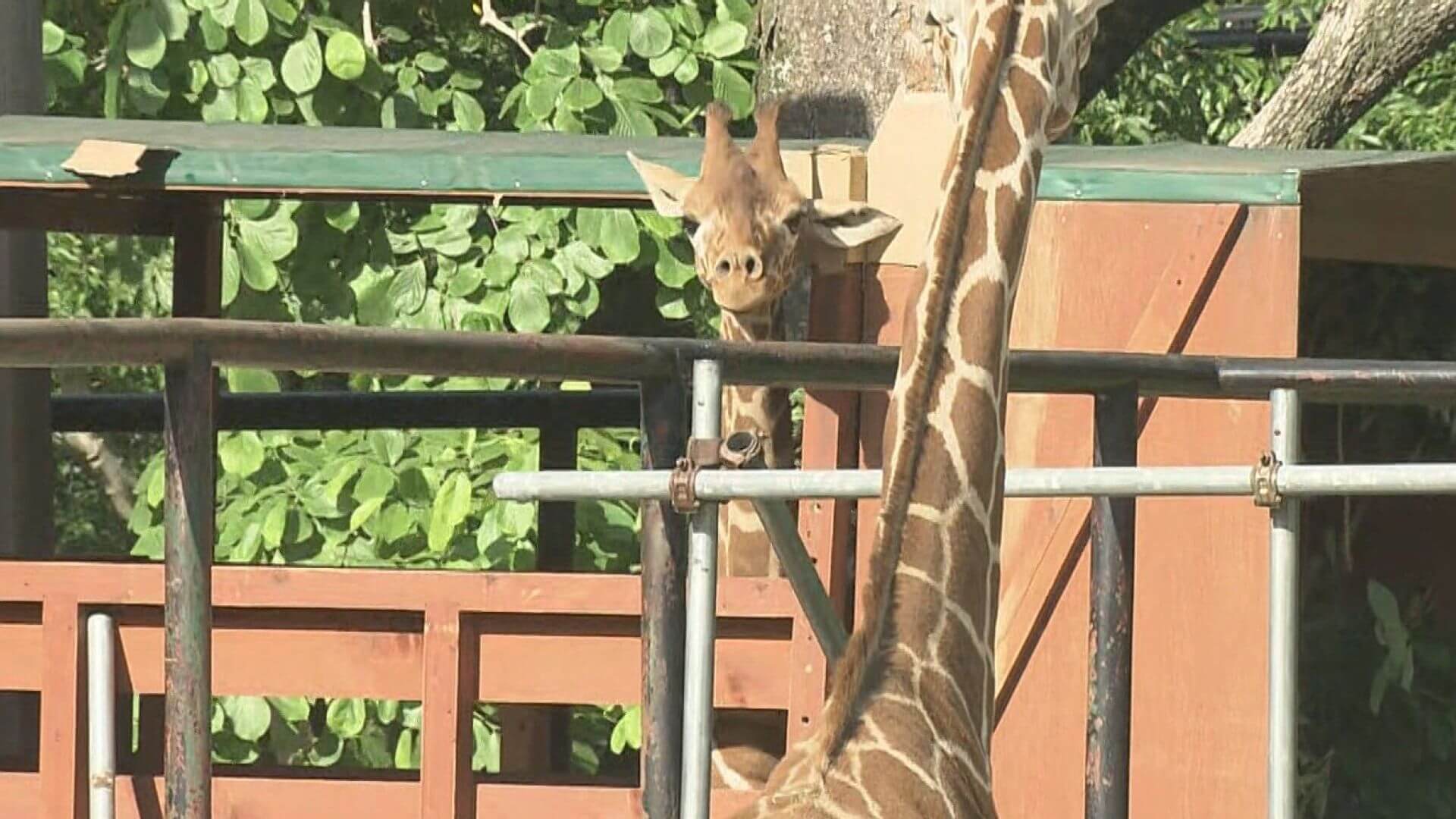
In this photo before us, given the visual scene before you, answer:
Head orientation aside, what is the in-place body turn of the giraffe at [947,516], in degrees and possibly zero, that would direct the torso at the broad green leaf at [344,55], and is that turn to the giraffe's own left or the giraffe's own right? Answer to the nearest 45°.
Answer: approximately 90° to the giraffe's own left

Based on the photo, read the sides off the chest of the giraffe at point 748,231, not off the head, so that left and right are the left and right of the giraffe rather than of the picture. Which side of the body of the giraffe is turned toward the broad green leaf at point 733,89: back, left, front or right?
back

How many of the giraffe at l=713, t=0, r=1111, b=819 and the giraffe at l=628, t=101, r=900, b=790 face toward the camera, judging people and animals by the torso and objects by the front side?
1

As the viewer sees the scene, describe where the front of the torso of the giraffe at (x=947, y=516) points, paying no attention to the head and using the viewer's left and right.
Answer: facing away from the viewer and to the right of the viewer

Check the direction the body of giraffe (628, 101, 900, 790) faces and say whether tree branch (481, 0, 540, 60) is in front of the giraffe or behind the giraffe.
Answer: behind

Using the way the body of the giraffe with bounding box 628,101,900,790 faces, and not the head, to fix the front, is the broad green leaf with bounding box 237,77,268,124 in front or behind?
behind

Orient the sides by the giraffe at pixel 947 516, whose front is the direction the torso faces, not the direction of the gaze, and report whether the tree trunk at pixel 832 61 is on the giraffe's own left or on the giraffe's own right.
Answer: on the giraffe's own left

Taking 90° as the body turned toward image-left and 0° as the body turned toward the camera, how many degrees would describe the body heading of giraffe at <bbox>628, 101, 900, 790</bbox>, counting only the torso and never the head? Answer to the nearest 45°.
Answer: approximately 0°

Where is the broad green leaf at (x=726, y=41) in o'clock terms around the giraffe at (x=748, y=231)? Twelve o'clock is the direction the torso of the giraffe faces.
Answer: The broad green leaf is roughly at 6 o'clock from the giraffe.

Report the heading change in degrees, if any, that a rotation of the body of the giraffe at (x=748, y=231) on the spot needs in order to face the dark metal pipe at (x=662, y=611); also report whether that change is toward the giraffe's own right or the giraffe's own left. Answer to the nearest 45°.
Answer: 0° — it already faces it

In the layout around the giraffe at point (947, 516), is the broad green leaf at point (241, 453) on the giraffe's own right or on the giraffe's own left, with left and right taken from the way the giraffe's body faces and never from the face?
on the giraffe's own left

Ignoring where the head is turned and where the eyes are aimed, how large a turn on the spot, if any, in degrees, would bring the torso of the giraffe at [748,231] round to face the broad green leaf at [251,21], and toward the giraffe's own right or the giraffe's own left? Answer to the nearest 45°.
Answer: approximately 135° to the giraffe's own right

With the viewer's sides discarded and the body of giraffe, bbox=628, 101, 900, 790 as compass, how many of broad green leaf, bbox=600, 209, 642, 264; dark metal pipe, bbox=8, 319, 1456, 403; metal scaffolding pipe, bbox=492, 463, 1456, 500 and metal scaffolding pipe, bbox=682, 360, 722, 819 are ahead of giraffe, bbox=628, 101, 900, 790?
3

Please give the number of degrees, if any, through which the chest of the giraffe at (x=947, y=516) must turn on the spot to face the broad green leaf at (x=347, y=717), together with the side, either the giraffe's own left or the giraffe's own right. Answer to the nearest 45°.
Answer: approximately 90° to the giraffe's own left

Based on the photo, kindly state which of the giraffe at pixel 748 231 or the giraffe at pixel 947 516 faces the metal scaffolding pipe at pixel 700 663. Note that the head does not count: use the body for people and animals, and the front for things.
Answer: the giraffe at pixel 748 231

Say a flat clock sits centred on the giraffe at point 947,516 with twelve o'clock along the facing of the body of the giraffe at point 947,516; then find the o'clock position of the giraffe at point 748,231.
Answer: the giraffe at point 748,231 is roughly at 10 o'clock from the giraffe at point 947,516.

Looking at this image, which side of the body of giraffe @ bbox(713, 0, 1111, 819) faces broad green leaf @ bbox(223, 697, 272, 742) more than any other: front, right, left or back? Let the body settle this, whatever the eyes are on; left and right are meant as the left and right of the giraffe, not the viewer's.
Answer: left

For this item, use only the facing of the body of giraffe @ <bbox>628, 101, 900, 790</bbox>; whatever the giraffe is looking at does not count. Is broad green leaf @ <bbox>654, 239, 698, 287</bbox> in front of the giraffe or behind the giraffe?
behind

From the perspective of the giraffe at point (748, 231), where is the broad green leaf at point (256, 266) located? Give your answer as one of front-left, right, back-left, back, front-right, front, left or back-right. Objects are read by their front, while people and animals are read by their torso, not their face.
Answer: back-right
